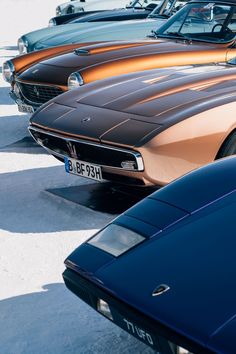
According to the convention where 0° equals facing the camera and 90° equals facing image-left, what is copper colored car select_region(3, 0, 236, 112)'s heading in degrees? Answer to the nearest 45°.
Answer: approximately 45°

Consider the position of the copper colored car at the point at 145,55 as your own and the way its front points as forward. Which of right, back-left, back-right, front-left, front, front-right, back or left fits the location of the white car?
back-right

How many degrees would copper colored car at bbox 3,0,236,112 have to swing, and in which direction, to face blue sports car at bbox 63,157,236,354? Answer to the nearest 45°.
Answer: approximately 45° to its left

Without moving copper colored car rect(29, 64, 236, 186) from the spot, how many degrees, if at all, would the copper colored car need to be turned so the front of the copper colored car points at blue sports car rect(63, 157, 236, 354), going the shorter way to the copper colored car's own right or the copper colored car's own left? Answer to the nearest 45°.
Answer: approximately 45° to the copper colored car's own left

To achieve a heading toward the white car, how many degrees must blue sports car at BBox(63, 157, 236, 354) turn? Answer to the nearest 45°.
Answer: approximately 135° to its right

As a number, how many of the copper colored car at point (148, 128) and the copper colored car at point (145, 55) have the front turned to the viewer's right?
0

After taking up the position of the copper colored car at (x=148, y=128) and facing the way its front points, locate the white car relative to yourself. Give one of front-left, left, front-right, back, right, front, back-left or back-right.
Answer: back-right

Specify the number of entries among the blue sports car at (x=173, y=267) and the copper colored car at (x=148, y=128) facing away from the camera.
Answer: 0

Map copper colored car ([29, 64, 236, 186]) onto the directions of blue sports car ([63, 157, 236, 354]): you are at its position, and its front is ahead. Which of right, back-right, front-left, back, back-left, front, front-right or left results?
back-right

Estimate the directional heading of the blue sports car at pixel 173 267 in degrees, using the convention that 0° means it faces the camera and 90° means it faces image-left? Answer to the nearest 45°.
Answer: approximately 45°

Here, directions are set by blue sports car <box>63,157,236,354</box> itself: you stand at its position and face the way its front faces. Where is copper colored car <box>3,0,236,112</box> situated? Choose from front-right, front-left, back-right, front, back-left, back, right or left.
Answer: back-right

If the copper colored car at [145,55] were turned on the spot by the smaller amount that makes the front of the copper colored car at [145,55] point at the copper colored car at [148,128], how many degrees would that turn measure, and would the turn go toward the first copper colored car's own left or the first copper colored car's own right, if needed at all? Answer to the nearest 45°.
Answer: approximately 45° to the first copper colored car's own left
